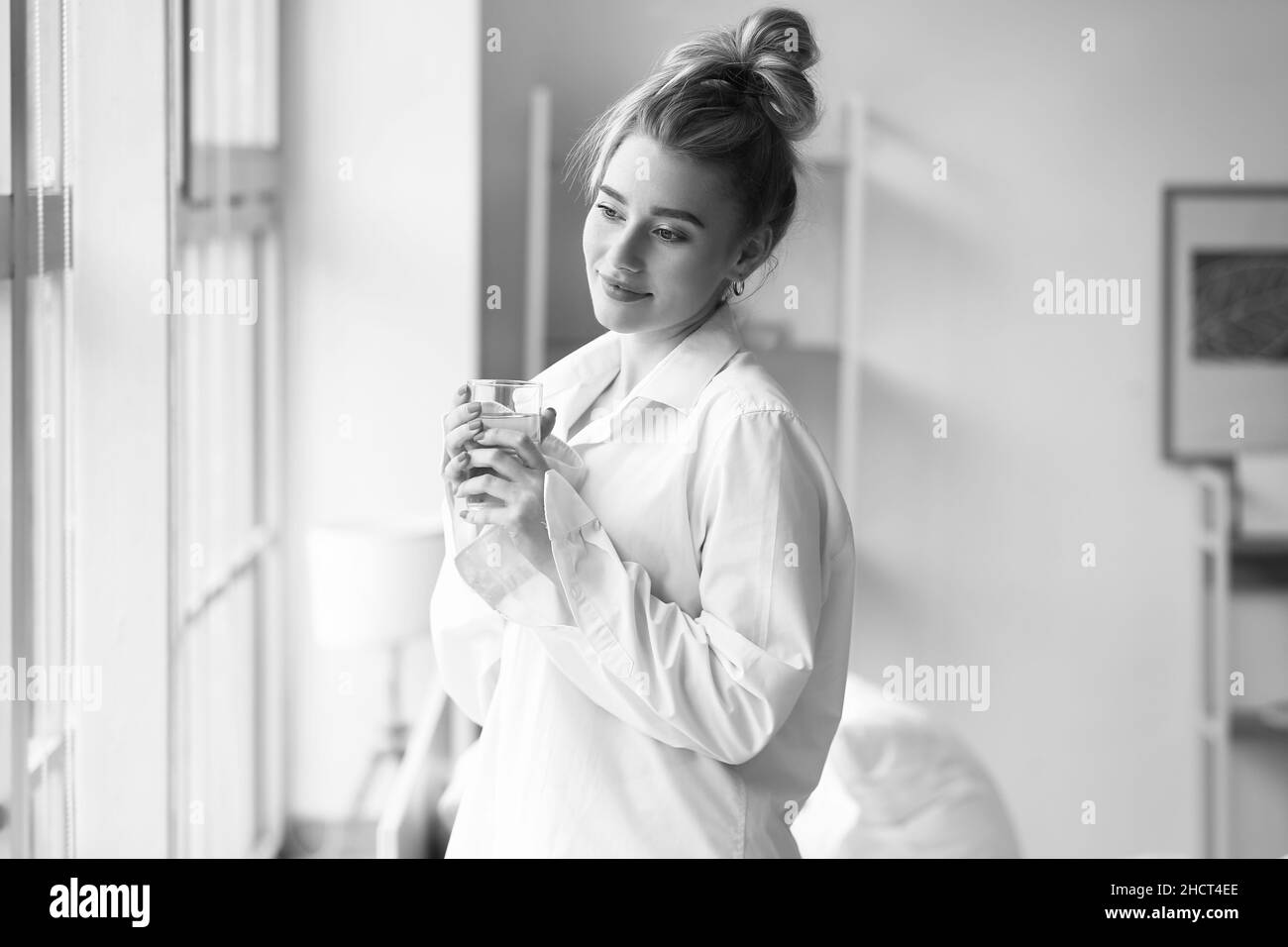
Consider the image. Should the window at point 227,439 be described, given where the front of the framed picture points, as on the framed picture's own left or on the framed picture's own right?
on the framed picture's own right

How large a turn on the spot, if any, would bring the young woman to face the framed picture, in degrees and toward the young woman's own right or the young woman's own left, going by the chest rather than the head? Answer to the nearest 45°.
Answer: approximately 180°

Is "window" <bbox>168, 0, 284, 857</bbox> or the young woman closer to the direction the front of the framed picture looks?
the young woman

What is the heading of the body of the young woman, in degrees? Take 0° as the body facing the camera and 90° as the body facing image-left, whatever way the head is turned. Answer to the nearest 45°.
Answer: approximately 45°

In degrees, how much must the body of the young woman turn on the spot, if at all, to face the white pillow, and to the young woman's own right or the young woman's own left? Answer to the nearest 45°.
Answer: approximately 135° to the young woman's own right

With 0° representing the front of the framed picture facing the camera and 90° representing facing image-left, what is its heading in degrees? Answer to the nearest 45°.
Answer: approximately 0°

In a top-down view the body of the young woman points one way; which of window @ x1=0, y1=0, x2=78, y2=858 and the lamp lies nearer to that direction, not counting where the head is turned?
the window
